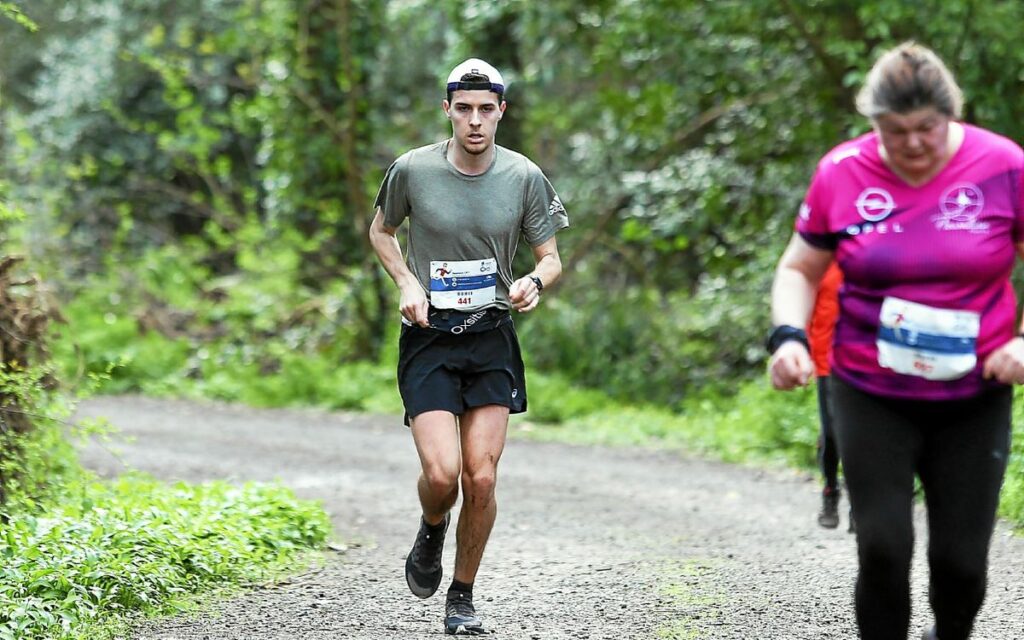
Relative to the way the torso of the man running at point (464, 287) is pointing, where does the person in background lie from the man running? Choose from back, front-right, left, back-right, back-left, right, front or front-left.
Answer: back-left

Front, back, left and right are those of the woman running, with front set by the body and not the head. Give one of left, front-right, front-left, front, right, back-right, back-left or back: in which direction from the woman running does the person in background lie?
back

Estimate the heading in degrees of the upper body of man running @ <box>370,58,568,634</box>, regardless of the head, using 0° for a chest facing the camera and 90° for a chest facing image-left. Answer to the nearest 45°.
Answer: approximately 0°

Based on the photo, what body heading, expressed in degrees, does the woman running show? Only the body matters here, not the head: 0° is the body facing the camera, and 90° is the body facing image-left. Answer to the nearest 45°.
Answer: approximately 0°

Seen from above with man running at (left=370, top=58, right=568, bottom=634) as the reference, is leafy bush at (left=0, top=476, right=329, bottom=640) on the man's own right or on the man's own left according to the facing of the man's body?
on the man's own right

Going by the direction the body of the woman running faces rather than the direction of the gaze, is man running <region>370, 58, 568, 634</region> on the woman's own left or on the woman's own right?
on the woman's own right

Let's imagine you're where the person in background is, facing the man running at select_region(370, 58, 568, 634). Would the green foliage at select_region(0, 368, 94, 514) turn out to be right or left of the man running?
right

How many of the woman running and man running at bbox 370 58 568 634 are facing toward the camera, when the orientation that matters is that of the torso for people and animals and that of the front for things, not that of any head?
2
